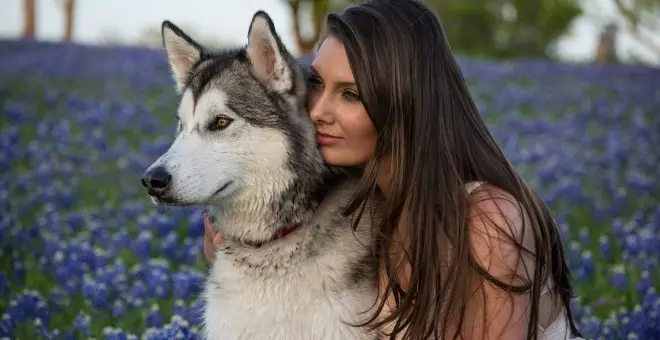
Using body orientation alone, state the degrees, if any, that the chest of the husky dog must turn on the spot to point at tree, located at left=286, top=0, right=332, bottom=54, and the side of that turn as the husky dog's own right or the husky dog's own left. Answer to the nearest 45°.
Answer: approximately 135° to the husky dog's own right

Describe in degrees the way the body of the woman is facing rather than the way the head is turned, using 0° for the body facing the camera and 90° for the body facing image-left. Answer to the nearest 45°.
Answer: approximately 90°

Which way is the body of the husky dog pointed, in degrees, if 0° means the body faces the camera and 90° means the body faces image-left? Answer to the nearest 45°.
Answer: approximately 45°

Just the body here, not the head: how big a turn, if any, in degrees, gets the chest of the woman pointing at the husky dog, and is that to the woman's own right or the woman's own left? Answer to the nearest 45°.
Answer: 0° — they already face it

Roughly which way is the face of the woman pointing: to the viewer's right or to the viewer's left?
to the viewer's left

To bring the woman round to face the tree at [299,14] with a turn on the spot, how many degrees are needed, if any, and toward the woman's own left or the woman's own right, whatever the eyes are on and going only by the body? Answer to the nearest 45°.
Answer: approximately 90° to the woman's own right

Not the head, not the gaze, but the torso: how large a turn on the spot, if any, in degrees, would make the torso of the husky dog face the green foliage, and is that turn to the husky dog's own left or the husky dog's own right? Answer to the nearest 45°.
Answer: approximately 135° to the husky dog's own right

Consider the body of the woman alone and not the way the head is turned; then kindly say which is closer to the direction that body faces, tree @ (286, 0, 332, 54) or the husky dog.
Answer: the husky dog

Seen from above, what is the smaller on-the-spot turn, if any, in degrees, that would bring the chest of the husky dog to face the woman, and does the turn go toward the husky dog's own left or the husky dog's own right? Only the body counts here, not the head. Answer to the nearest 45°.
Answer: approximately 135° to the husky dog's own left
